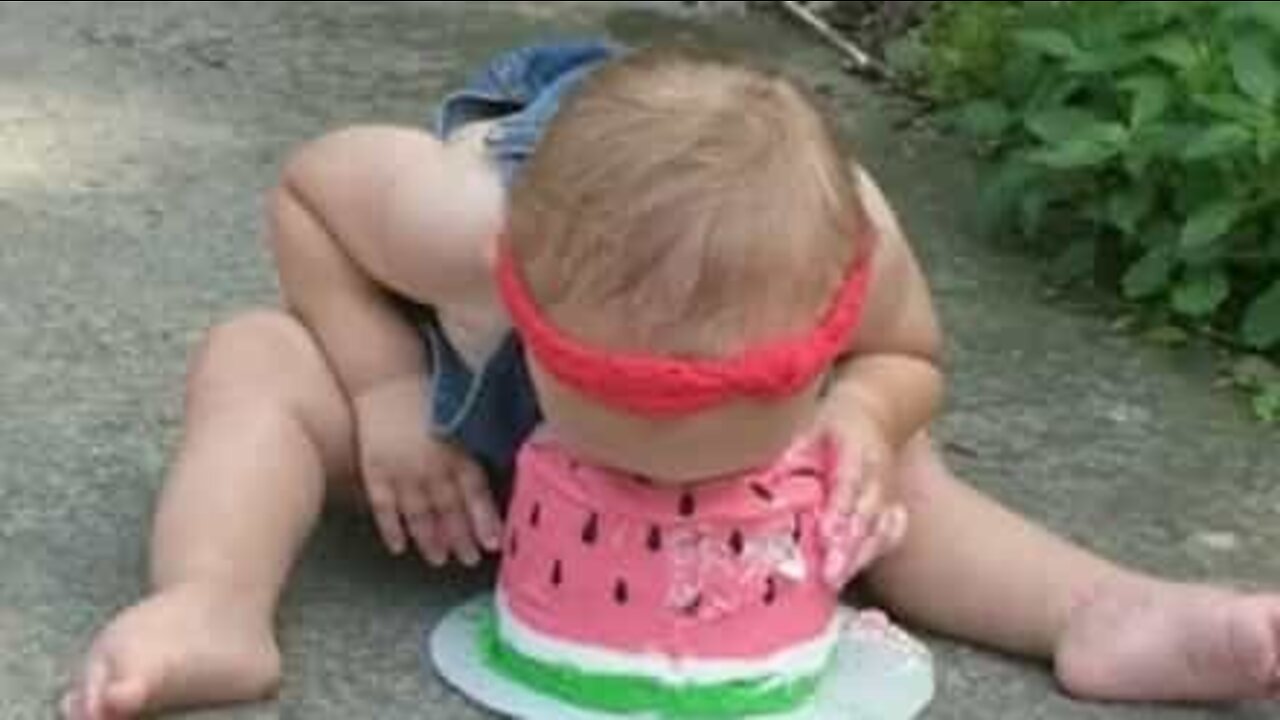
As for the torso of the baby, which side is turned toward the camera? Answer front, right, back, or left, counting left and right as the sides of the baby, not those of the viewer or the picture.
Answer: front
